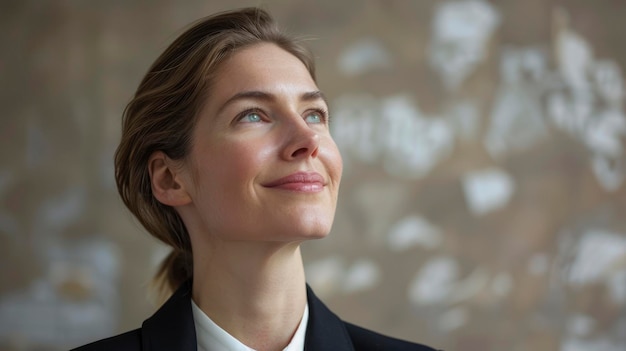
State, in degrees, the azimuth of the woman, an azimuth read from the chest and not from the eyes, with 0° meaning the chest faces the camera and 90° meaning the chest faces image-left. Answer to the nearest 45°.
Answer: approximately 315°

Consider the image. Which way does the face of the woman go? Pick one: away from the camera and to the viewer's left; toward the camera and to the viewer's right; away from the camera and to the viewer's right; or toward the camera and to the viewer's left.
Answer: toward the camera and to the viewer's right
